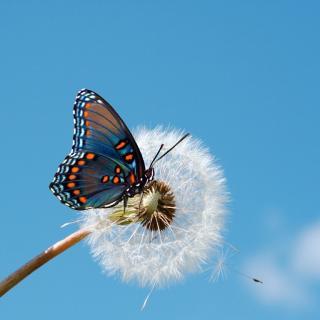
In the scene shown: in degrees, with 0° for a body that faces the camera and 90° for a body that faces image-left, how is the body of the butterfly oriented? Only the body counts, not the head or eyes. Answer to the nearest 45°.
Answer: approximately 270°
